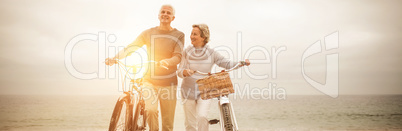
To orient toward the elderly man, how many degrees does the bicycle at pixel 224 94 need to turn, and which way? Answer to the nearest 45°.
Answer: approximately 135° to its right

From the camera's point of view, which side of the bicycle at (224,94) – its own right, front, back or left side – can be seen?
front

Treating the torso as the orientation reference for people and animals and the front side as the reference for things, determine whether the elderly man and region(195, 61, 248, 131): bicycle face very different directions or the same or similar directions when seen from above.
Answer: same or similar directions

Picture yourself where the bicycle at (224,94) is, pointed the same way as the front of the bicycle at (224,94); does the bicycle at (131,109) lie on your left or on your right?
on your right

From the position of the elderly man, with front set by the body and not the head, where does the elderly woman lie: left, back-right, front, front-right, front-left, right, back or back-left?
front-left

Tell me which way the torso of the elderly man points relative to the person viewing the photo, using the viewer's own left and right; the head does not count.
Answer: facing the viewer

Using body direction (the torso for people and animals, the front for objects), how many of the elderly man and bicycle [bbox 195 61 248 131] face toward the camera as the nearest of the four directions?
2
